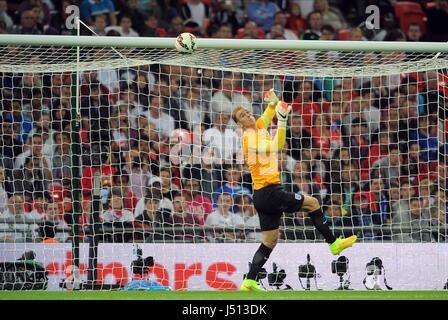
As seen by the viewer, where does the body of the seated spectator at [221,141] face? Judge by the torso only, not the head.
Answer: toward the camera

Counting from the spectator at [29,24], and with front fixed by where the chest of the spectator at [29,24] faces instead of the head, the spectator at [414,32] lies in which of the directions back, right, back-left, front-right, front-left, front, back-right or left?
left

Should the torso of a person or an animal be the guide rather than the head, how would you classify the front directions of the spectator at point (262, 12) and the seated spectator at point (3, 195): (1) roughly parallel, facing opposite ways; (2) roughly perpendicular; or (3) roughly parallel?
roughly parallel

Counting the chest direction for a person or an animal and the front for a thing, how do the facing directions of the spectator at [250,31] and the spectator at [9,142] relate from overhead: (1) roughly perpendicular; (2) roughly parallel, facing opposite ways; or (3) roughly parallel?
roughly parallel

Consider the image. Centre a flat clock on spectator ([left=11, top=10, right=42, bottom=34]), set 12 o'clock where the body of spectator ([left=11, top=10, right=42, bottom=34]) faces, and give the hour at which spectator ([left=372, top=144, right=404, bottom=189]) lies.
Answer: spectator ([left=372, top=144, right=404, bottom=189]) is roughly at 10 o'clock from spectator ([left=11, top=10, right=42, bottom=34]).

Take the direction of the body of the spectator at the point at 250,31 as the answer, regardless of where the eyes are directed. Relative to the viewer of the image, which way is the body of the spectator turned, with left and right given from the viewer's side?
facing the viewer

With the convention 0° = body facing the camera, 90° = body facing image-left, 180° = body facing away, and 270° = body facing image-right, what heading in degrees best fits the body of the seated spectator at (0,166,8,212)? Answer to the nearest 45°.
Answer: approximately 0°

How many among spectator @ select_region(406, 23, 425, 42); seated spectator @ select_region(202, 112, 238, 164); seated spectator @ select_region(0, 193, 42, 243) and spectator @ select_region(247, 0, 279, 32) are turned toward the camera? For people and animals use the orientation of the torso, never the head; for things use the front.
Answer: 4

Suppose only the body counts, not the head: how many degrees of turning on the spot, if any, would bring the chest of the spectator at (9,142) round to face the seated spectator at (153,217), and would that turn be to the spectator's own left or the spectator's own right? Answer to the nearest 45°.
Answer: approximately 90° to the spectator's own left

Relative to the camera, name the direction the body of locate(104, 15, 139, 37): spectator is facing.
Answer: toward the camera

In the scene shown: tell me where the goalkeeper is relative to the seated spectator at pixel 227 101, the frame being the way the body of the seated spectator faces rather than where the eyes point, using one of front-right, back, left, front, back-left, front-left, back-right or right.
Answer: front

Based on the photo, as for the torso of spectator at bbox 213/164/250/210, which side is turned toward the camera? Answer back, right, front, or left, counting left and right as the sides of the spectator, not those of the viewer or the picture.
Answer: front
